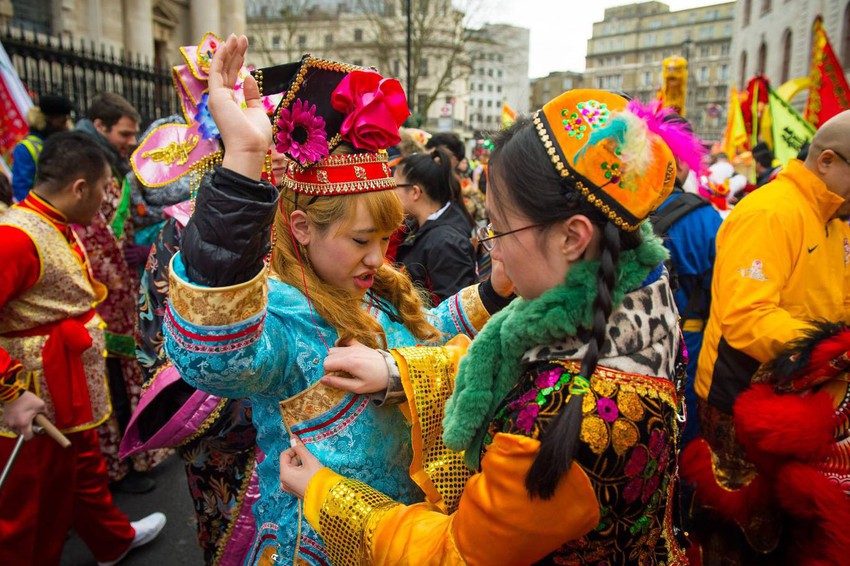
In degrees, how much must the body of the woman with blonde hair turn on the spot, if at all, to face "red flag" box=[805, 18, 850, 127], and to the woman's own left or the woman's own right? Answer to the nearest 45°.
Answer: approximately 90° to the woman's own left

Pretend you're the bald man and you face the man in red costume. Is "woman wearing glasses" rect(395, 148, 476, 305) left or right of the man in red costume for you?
right

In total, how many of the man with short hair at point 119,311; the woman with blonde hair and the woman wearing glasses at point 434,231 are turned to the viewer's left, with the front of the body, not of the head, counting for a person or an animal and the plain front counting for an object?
1

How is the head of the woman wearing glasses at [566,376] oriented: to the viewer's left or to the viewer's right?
to the viewer's left

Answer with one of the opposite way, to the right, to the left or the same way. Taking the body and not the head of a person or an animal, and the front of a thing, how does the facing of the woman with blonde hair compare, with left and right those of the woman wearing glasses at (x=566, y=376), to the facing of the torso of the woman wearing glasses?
the opposite way

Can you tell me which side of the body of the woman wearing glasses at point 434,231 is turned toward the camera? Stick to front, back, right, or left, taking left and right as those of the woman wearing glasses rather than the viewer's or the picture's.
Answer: left

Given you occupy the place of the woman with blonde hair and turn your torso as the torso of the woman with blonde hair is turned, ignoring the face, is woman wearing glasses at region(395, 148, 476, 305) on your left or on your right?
on your left

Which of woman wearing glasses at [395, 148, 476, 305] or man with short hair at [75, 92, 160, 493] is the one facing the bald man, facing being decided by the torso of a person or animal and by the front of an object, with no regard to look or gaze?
the man with short hair

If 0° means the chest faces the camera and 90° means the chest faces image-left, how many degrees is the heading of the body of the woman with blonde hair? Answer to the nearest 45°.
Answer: approximately 315°

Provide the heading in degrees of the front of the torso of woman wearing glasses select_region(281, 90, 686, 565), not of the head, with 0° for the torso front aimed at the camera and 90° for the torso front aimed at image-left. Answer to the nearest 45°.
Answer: approximately 135°

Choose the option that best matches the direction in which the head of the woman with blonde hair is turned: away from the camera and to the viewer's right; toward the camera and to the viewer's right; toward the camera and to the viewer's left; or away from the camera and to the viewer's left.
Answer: toward the camera and to the viewer's right
